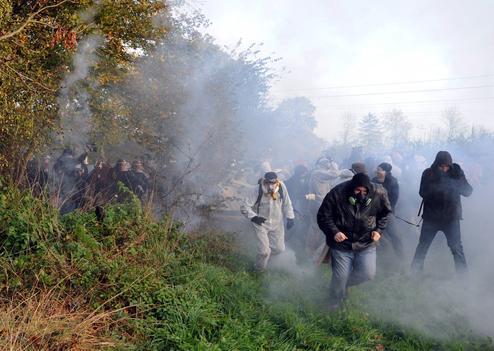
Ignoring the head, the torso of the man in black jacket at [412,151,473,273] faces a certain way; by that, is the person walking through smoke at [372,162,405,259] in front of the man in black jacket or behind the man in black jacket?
behind

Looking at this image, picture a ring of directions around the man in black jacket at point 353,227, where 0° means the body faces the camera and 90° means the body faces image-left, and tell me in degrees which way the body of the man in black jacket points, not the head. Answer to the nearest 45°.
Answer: approximately 0°

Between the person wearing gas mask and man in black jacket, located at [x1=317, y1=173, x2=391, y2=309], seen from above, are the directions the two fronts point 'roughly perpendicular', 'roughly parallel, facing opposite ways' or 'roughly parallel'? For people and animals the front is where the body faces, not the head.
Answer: roughly parallel

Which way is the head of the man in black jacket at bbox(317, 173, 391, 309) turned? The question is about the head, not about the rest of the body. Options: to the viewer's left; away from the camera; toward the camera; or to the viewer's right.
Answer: toward the camera

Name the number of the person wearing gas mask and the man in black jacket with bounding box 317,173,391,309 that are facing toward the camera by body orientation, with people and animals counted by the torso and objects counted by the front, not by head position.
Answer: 2

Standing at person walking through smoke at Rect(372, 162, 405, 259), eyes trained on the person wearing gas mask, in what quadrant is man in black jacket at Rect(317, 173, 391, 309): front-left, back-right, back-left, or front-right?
front-left

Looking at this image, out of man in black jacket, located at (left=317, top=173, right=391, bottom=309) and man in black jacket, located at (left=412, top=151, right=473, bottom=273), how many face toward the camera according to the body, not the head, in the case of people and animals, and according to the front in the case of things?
2

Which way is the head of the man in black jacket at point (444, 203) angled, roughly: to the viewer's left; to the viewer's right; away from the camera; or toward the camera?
toward the camera

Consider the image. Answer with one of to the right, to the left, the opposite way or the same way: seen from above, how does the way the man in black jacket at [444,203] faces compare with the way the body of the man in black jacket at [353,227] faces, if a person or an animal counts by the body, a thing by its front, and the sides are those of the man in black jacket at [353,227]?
the same way

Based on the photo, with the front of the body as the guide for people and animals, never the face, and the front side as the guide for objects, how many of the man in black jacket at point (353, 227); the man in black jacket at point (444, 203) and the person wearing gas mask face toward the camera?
3

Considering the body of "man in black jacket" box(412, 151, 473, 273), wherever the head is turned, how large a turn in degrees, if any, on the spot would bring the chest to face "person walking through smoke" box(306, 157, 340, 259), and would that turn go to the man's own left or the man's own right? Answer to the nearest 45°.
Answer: approximately 135° to the man's own right

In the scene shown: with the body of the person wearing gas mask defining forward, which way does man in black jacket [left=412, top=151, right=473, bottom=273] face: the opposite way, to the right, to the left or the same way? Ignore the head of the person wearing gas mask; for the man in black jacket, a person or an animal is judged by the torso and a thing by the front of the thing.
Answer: the same way

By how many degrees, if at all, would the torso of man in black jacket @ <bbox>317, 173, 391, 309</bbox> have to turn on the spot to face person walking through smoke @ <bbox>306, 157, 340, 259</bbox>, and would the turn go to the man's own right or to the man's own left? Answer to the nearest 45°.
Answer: approximately 180°

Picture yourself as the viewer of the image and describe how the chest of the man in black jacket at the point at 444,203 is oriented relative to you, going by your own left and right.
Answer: facing the viewer

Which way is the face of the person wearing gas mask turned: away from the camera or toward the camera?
toward the camera

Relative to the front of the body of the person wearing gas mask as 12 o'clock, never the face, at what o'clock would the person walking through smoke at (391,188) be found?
The person walking through smoke is roughly at 8 o'clock from the person wearing gas mask.
